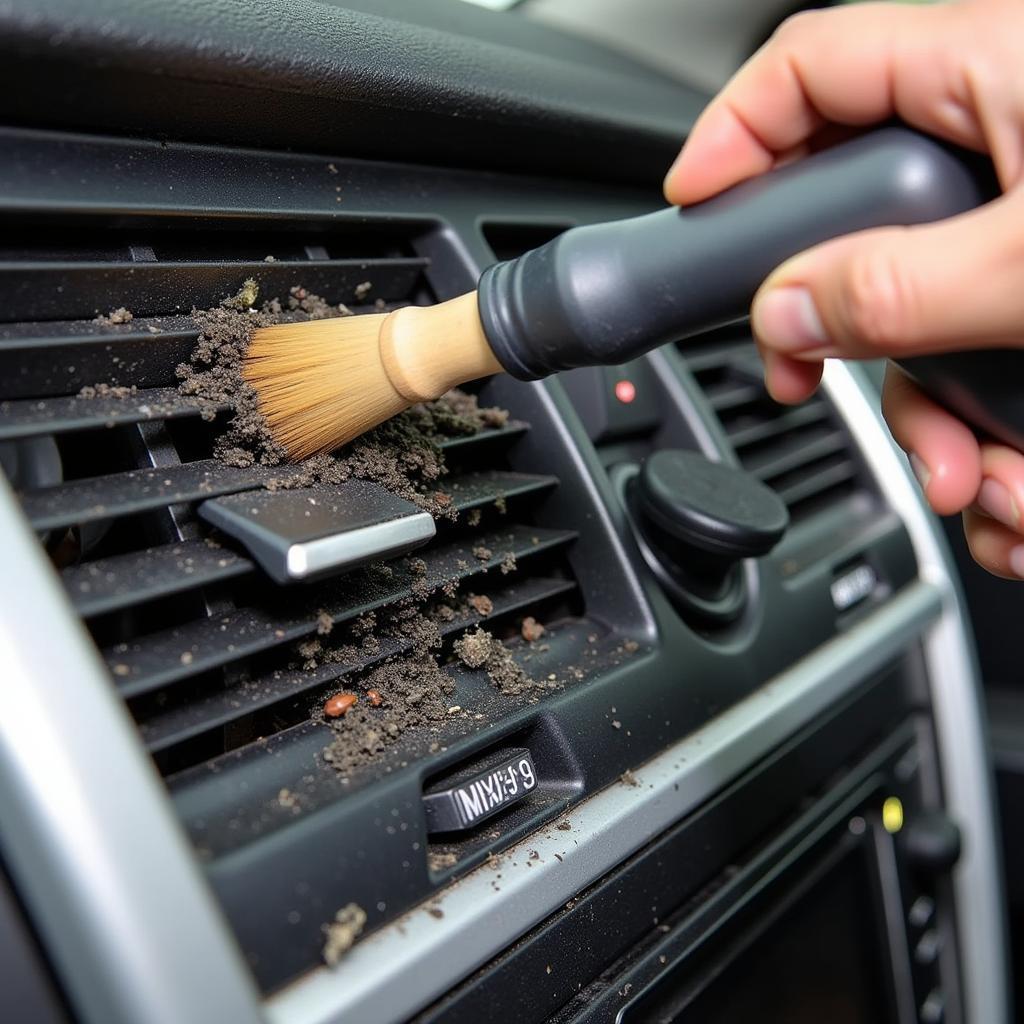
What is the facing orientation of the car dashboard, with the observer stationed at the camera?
facing the viewer and to the right of the viewer

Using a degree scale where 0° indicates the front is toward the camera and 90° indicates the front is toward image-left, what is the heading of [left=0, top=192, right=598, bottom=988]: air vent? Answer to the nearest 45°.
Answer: approximately 315°
